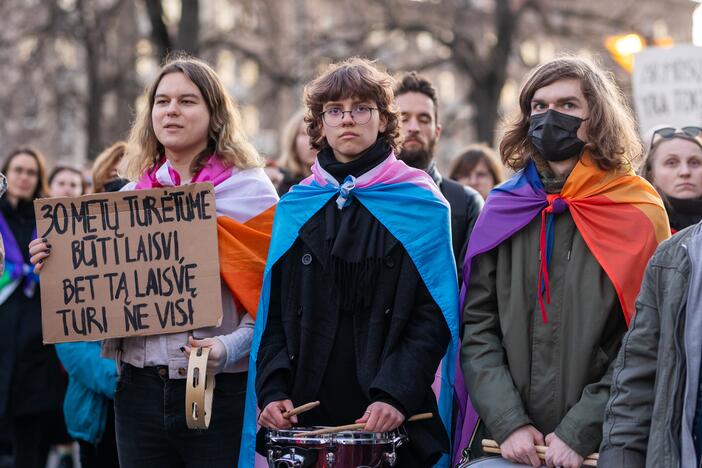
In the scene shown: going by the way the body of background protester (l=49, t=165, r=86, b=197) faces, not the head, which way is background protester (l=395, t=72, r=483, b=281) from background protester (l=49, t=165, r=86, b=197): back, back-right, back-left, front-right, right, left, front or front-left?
front-left

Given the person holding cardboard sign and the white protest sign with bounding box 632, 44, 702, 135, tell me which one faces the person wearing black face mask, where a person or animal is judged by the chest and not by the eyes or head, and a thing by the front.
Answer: the white protest sign

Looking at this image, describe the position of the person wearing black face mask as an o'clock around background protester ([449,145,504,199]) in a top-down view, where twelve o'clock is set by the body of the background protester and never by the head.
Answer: The person wearing black face mask is roughly at 12 o'clock from the background protester.

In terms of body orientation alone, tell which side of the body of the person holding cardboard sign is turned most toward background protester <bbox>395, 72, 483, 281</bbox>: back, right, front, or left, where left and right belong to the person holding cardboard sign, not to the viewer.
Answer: back

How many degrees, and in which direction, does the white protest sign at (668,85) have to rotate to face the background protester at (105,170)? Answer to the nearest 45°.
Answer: approximately 45° to its right

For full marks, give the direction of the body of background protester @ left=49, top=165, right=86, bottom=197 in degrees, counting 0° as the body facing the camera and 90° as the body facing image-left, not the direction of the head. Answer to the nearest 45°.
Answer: approximately 0°

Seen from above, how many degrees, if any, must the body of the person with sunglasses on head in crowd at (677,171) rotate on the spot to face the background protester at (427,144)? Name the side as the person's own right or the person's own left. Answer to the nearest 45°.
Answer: approximately 90° to the person's own right

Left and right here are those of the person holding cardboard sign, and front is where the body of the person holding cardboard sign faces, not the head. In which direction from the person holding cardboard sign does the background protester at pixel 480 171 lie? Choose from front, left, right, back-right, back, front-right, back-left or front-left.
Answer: back

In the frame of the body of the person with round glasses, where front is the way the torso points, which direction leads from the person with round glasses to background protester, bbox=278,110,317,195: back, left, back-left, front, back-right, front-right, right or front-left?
back
